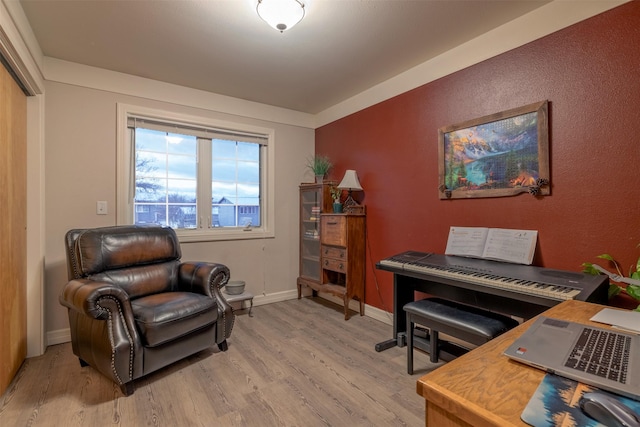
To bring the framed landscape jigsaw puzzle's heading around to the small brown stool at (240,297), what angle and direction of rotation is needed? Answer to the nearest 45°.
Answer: approximately 45° to its right

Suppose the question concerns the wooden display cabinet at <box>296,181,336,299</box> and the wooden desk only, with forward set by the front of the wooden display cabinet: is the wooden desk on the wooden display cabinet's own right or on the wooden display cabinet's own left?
on the wooden display cabinet's own left

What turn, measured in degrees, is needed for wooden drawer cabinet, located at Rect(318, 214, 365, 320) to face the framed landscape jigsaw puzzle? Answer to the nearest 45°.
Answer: approximately 90° to its left

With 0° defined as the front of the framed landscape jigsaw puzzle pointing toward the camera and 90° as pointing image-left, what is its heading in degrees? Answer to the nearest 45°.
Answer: approximately 45°

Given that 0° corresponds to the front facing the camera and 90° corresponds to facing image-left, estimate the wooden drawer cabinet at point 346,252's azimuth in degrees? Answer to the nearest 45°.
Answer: approximately 45°

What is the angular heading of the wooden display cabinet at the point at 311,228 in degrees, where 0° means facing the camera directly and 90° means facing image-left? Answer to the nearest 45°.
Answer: approximately 45°

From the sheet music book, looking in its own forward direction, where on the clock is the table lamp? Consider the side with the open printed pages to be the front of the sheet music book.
The table lamp is roughly at 2 o'clock from the sheet music book.

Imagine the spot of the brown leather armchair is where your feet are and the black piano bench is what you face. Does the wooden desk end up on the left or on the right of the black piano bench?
right

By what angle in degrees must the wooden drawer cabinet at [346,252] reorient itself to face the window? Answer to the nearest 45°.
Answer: approximately 45° to its right
